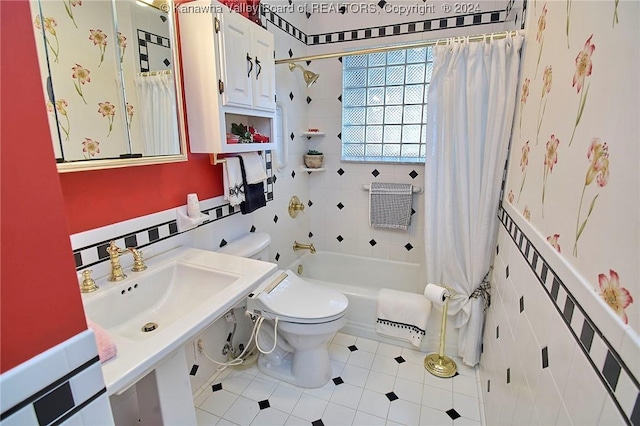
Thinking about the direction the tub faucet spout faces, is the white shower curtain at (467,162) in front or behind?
in front

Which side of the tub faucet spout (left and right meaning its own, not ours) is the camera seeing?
right

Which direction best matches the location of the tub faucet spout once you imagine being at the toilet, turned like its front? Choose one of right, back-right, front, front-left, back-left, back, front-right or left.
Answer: back-left

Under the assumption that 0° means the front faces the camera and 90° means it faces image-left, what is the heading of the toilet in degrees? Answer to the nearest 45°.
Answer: approximately 315°

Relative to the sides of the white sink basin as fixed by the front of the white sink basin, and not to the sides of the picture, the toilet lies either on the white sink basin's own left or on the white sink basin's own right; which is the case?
on the white sink basin's own left
